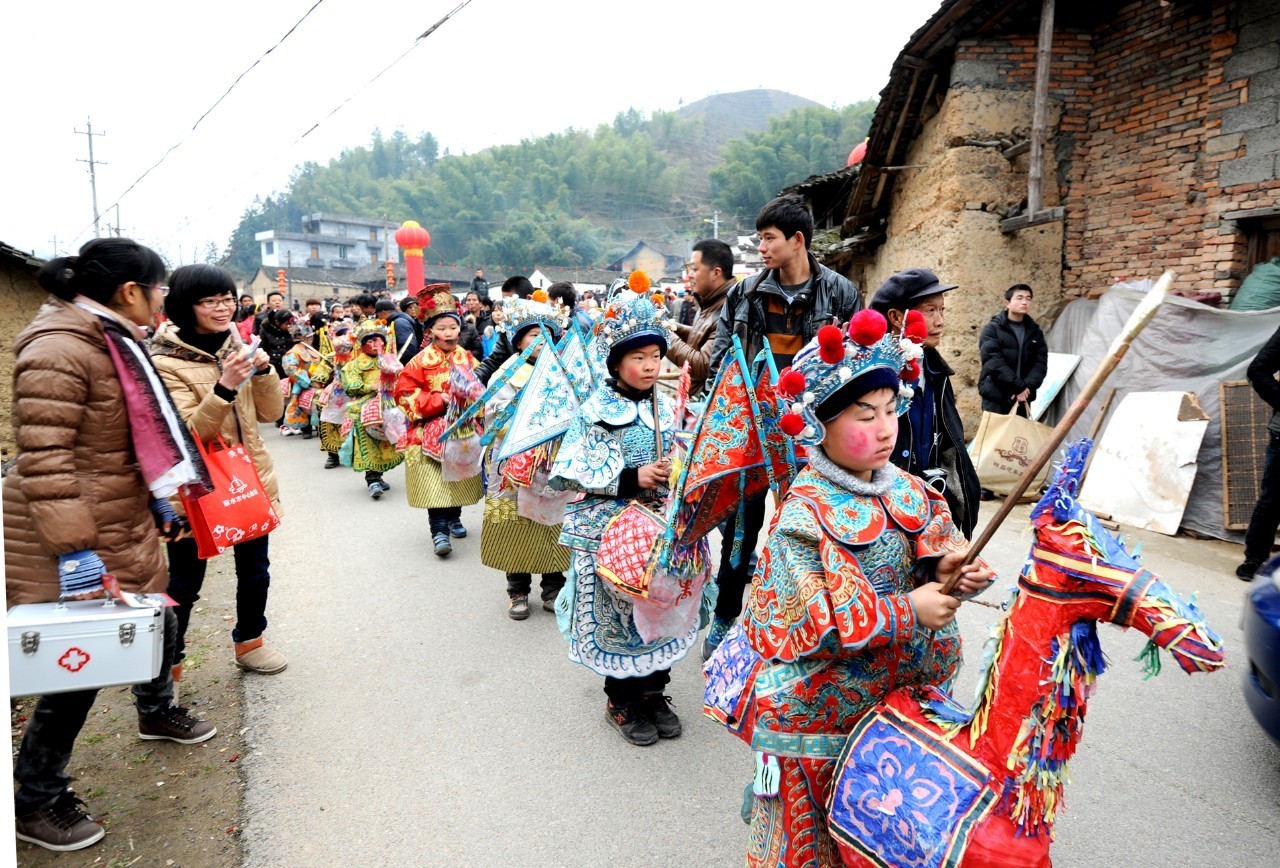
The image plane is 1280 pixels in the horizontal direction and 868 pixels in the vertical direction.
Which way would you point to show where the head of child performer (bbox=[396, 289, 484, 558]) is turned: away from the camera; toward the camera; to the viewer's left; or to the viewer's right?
toward the camera

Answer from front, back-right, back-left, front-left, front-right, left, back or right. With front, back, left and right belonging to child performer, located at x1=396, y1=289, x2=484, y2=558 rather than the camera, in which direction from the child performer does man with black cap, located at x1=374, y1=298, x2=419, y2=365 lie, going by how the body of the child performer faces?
back-left

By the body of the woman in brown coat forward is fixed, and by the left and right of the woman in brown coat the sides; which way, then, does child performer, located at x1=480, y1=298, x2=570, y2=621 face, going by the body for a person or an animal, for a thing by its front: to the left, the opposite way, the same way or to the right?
to the right

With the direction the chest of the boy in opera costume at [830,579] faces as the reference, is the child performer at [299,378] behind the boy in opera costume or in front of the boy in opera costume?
behind

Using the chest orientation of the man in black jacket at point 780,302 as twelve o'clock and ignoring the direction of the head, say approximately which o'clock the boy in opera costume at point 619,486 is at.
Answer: The boy in opera costume is roughly at 12 o'clock from the man in black jacket.

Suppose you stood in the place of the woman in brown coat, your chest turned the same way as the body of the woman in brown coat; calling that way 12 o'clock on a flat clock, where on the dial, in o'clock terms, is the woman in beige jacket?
The woman in beige jacket is roughly at 10 o'clock from the woman in brown coat.

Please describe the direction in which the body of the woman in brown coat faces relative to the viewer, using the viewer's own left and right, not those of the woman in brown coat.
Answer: facing to the right of the viewer

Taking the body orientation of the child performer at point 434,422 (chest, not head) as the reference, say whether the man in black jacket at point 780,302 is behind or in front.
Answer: in front

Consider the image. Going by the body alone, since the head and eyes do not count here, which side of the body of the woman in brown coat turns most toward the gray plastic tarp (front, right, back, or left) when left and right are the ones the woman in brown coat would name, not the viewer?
front

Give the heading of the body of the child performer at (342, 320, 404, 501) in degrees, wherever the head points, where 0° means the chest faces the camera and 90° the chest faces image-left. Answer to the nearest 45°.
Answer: approximately 315°

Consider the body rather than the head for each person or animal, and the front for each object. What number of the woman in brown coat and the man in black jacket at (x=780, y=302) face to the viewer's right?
1

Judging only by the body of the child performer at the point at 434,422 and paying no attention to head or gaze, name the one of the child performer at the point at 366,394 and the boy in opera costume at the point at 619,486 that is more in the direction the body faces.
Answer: the boy in opera costume

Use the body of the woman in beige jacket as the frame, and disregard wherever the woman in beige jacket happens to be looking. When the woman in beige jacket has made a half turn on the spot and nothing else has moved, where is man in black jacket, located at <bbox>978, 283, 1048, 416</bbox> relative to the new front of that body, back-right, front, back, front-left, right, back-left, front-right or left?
back-right

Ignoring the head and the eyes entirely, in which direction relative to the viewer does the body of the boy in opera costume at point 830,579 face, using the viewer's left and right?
facing the viewer and to the right of the viewer

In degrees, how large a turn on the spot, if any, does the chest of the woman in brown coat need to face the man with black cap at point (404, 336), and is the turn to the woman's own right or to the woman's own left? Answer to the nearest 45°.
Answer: approximately 45° to the woman's own left

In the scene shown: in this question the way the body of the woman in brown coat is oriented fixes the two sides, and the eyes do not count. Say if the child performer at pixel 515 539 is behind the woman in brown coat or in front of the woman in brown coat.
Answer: in front

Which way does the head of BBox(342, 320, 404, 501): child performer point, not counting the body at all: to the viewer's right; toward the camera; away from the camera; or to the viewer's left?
toward the camera
